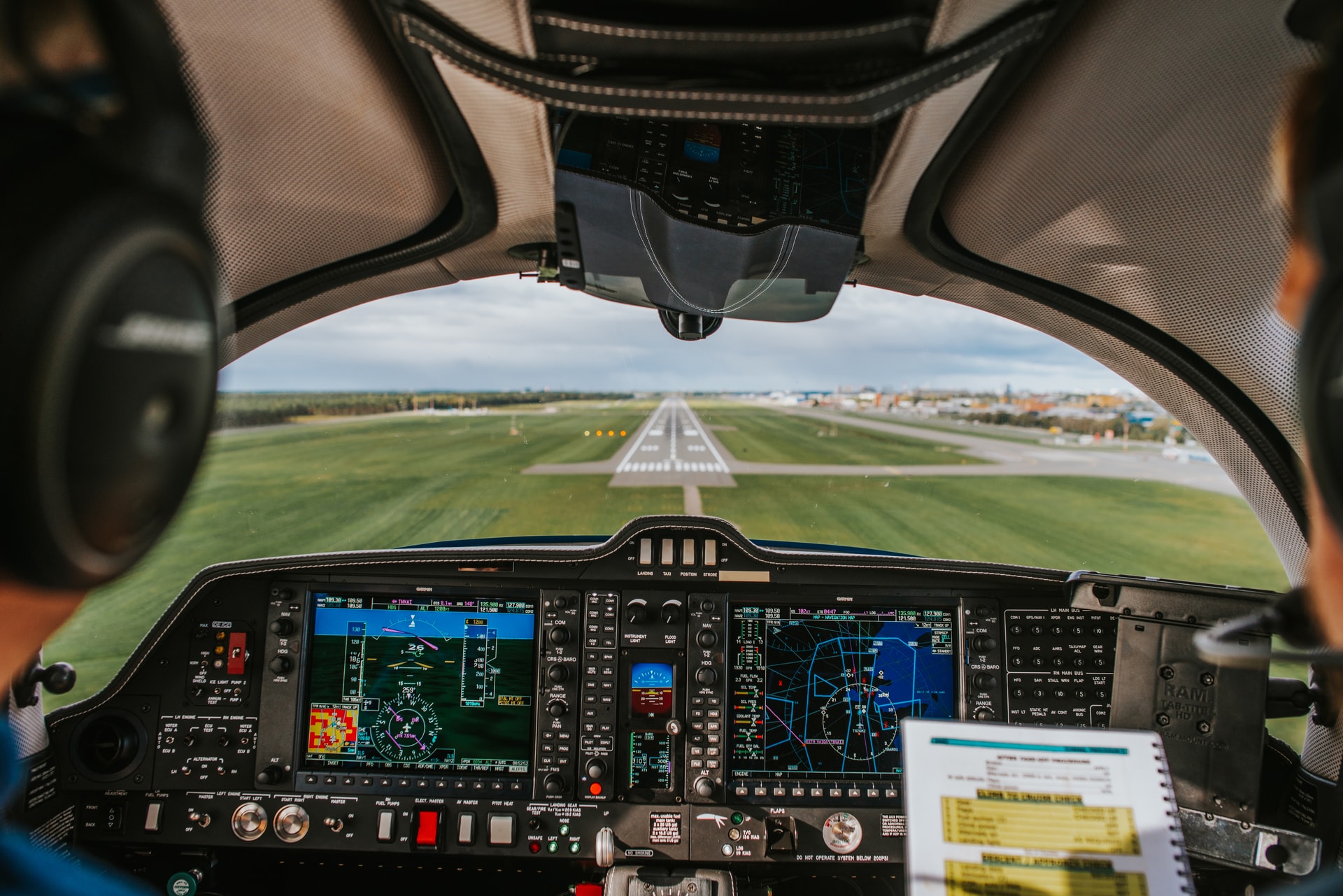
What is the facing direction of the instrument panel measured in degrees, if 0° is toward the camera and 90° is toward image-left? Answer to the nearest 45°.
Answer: approximately 0°
